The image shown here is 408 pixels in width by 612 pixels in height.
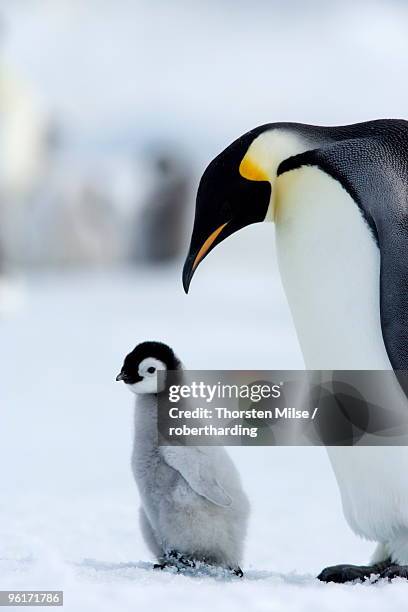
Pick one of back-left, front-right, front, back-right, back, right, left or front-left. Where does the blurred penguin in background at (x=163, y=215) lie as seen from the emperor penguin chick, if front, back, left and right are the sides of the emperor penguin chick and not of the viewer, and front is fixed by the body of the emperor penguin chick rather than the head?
right

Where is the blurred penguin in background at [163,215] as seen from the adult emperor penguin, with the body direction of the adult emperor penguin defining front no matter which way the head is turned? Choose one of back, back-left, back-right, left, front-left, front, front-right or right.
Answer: right

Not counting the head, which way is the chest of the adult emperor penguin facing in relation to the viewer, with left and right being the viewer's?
facing to the left of the viewer

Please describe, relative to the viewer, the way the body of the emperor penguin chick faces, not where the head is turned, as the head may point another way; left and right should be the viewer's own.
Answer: facing to the left of the viewer

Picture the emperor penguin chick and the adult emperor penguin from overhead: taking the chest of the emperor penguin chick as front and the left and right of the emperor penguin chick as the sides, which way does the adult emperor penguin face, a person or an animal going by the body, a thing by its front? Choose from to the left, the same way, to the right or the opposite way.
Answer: the same way
